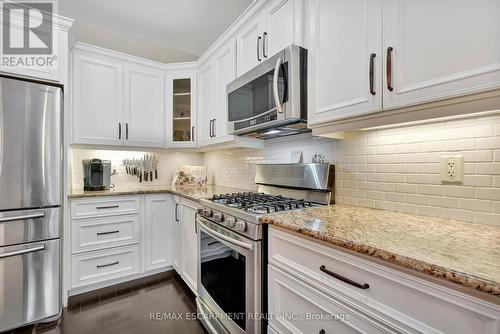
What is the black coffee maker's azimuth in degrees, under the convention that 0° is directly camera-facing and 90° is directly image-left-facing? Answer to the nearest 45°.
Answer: approximately 0°

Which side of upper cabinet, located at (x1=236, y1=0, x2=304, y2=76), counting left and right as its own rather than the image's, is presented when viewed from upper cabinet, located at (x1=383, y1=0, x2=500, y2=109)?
left

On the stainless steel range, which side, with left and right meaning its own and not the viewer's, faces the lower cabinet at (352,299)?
left
